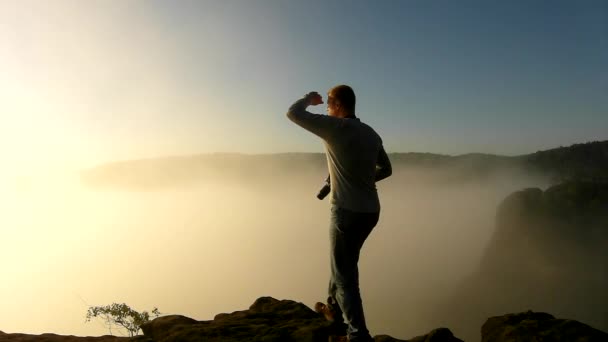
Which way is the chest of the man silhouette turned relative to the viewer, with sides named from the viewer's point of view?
facing away from the viewer and to the left of the viewer

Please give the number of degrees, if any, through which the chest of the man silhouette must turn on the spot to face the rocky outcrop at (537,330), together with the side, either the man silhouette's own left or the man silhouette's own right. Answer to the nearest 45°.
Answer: approximately 90° to the man silhouette's own right
